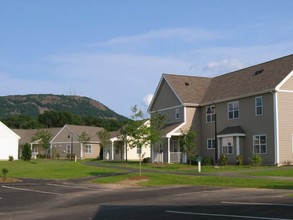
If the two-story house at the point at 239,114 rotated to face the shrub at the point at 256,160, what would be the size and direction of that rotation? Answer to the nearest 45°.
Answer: approximately 45° to its left

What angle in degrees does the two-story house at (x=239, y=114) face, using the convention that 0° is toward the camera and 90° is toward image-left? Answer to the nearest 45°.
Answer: approximately 45°

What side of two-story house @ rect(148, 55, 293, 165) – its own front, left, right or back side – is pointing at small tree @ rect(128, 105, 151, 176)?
front
